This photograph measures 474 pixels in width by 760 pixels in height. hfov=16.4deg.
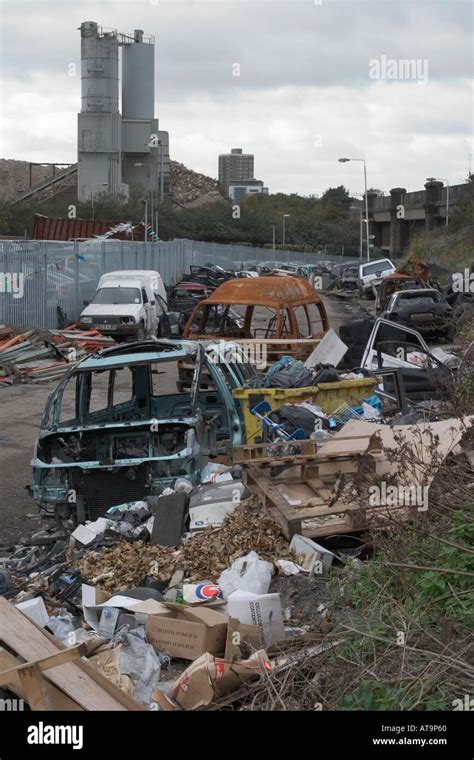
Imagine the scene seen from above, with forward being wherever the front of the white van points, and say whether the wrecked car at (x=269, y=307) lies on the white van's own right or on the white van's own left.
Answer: on the white van's own left

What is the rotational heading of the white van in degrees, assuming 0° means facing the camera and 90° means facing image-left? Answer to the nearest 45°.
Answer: approximately 45°

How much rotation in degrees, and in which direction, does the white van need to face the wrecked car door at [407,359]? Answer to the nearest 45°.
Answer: approximately 45° to its left

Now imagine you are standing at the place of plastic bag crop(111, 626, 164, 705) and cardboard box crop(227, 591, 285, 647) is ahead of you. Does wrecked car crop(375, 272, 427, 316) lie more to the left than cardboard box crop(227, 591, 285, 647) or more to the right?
left

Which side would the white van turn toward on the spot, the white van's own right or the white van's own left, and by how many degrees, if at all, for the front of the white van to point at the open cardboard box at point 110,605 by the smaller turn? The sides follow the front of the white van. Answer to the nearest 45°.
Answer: approximately 45° to the white van's own left

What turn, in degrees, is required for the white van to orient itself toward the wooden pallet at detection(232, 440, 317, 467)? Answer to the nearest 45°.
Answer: approximately 45° to its left

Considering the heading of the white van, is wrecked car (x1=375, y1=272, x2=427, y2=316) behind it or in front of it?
behind

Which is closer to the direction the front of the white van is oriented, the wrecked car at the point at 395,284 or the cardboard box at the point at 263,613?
the cardboard box

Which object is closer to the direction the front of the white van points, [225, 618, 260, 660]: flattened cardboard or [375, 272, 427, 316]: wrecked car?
the flattened cardboard

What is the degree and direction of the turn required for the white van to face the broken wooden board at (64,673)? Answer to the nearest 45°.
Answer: approximately 45° to its left
